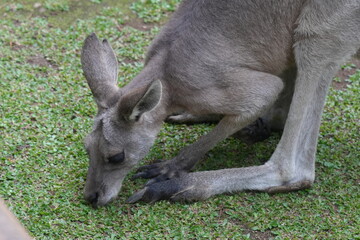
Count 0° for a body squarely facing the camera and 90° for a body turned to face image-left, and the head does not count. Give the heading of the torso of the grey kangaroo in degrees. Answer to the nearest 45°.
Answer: approximately 90°
